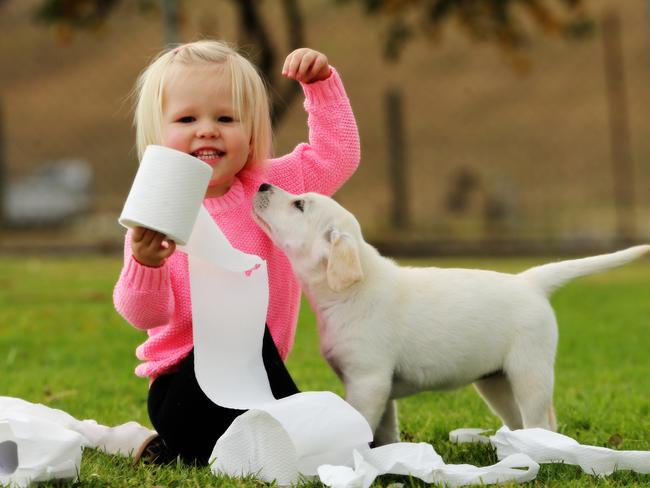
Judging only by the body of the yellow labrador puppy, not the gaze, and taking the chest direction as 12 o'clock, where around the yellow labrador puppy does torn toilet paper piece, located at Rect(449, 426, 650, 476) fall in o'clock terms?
The torn toilet paper piece is roughly at 7 o'clock from the yellow labrador puppy.

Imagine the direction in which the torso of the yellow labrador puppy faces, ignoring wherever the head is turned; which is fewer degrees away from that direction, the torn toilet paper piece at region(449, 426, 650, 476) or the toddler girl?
the toddler girl

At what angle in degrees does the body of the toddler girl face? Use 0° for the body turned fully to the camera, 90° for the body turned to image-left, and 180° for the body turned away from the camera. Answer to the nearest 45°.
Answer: approximately 0°

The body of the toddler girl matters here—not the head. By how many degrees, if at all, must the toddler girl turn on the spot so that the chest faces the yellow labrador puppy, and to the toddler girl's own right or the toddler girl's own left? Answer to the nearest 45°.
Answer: approximately 45° to the toddler girl's own left

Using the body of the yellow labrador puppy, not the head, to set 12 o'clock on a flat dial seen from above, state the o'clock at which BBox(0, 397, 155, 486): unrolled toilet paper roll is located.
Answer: The unrolled toilet paper roll is roughly at 11 o'clock from the yellow labrador puppy.

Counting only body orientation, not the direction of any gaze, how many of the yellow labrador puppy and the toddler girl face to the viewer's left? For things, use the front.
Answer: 1

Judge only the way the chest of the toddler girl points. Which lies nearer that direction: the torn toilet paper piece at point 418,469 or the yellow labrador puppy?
the torn toilet paper piece

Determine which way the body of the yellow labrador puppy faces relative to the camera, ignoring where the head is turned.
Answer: to the viewer's left

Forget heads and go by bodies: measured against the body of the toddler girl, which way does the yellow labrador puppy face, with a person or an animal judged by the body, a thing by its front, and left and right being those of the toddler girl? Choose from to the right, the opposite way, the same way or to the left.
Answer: to the right

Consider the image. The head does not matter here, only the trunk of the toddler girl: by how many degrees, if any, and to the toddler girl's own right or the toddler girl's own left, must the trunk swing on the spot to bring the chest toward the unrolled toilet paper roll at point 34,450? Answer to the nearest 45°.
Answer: approximately 45° to the toddler girl's own right
